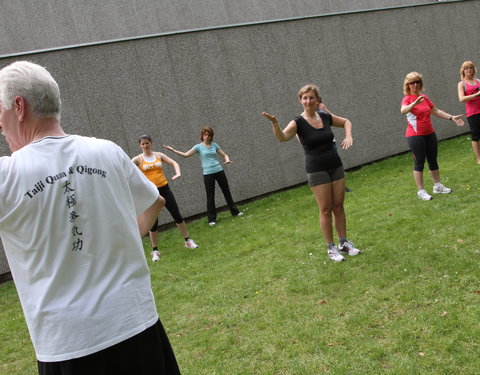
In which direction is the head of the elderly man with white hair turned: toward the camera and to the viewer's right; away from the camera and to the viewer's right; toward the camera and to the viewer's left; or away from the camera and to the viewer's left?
away from the camera and to the viewer's left

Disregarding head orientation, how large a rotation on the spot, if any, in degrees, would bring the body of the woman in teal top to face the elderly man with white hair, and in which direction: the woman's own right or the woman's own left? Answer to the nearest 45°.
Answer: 0° — they already face them

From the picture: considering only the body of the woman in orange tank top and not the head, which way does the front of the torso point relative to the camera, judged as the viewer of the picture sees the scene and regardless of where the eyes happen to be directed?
toward the camera

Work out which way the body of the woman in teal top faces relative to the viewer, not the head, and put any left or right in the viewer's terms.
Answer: facing the viewer

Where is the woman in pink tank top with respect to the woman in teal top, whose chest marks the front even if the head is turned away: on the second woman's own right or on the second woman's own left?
on the second woman's own left

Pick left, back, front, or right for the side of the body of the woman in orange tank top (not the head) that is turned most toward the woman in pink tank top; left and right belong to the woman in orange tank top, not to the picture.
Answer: left

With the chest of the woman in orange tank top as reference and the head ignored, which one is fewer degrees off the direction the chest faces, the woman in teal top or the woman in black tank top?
the woman in black tank top

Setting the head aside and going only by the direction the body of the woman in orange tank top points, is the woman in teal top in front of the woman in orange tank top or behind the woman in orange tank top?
behind

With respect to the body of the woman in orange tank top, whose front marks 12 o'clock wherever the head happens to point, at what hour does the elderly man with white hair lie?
The elderly man with white hair is roughly at 12 o'clock from the woman in orange tank top.

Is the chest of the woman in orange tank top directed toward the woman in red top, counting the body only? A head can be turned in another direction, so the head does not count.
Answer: no

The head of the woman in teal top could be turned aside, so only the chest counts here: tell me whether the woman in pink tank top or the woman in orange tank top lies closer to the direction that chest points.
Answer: the woman in orange tank top

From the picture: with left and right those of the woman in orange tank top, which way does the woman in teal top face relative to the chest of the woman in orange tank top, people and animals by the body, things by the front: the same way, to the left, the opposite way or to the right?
the same way
